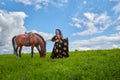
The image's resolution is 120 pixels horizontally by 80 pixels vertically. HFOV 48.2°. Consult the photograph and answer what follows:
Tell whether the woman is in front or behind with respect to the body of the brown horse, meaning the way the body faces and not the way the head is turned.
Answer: in front

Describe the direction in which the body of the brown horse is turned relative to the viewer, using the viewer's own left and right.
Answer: facing to the right of the viewer

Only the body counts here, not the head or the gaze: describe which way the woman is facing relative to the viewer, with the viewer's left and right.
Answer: facing the viewer and to the left of the viewer

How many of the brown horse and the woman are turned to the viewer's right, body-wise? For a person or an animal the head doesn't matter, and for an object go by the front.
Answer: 1

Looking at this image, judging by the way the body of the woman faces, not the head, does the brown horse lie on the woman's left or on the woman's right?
on the woman's right
